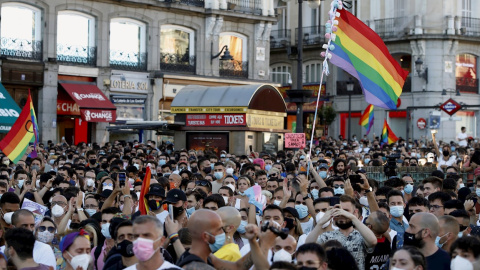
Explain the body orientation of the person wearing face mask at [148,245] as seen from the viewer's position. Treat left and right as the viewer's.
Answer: facing the viewer and to the left of the viewer

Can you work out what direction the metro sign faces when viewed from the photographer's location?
facing the viewer

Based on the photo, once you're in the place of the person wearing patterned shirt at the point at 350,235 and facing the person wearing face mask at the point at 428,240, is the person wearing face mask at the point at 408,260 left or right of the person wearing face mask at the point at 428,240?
right

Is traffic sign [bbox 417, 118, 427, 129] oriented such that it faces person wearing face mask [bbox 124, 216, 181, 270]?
yes

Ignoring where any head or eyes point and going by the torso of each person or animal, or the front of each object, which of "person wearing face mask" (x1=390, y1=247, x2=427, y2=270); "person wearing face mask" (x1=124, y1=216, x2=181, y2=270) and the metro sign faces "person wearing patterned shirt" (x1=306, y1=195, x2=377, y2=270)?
the metro sign

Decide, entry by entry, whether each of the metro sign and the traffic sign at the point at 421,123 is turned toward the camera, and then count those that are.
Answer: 2

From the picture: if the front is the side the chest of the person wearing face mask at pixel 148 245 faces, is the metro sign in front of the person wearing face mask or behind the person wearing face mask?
behind

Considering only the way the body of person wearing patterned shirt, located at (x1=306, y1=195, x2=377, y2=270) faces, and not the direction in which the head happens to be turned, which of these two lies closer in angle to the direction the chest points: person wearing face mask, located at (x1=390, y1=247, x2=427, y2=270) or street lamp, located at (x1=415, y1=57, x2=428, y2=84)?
the person wearing face mask

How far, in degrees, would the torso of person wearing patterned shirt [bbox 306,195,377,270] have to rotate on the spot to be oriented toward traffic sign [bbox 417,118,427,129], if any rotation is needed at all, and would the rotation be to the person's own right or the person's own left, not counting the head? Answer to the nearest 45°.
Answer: approximately 135° to the person's own right

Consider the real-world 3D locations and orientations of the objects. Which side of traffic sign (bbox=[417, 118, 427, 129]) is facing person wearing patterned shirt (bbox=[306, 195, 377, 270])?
front

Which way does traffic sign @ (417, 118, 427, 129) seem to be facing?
toward the camera

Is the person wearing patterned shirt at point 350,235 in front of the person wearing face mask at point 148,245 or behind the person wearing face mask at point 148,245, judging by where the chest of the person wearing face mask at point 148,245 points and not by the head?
behind
